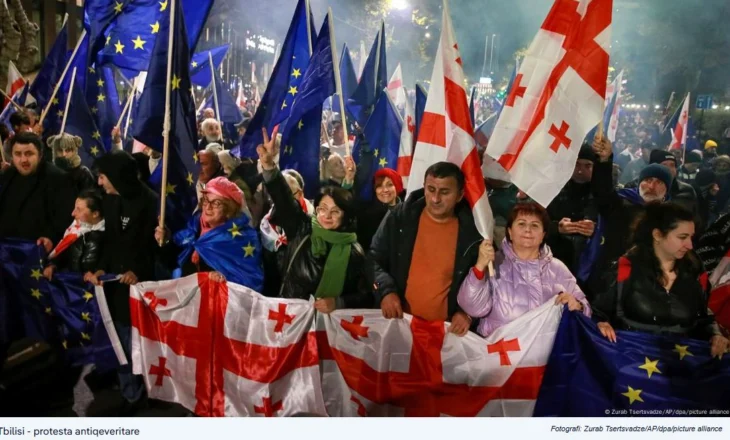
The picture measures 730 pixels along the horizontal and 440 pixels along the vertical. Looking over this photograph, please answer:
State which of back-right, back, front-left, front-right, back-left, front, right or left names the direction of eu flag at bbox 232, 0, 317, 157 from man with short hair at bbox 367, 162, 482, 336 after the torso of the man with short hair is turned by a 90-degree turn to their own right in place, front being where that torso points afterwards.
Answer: front-right

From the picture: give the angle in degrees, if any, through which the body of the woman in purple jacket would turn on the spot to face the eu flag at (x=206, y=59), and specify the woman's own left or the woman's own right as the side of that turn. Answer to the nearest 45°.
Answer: approximately 135° to the woman's own right

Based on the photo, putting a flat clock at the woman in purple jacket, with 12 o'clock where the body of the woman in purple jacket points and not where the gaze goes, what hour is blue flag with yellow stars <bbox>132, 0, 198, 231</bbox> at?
The blue flag with yellow stars is roughly at 3 o'clock from the woman in purple jacket.

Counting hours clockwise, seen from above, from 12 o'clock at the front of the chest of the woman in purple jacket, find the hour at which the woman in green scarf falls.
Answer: The woman in green scarf is roughly at 3 o'clock from the woman in purple jacket.

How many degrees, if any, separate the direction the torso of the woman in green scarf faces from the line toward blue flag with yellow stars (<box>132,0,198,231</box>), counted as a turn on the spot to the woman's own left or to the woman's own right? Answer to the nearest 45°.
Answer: approximately 135° to the woman's own right

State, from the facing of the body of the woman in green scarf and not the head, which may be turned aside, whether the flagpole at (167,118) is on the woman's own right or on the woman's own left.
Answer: on the woman's own right

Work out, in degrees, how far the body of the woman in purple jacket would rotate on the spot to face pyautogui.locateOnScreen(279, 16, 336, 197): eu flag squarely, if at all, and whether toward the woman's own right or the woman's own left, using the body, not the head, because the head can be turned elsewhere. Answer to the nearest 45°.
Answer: approximately 135° to the woman's own right

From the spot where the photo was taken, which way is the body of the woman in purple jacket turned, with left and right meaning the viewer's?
facing the viewer

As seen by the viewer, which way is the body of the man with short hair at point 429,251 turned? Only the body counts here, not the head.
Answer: toward the camera
